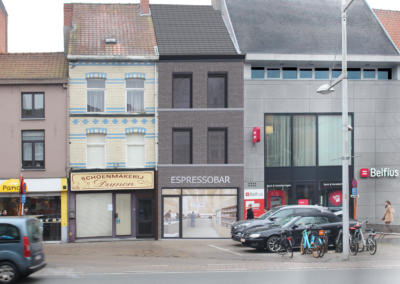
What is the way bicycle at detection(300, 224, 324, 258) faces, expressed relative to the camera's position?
facing away from the viewer and to the left of the viewer

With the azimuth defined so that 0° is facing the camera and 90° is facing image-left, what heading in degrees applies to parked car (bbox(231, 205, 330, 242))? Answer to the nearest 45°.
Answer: approximately 45°

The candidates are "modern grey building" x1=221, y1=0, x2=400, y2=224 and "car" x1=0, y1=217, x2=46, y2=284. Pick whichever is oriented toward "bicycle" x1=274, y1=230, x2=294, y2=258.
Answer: the modern grey building

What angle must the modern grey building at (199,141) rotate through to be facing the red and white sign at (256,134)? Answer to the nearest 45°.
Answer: approximately 90° to its left

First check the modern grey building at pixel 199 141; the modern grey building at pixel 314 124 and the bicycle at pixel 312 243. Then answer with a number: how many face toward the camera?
2

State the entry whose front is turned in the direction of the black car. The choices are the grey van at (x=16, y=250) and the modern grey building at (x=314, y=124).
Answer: the modern grey building

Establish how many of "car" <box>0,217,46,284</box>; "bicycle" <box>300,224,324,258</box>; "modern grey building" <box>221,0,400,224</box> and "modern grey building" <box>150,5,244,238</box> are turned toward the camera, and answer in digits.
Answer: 2
